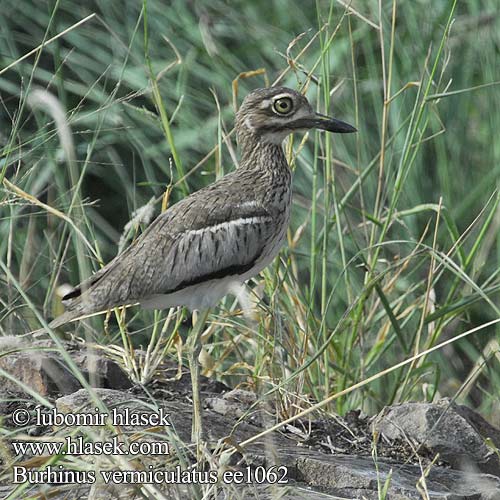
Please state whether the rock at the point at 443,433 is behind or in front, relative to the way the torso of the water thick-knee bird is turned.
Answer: in front

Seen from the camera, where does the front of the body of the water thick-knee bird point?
to the viewer's right

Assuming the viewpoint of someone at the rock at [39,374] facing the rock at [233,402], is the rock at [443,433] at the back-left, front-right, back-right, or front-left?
front-right
